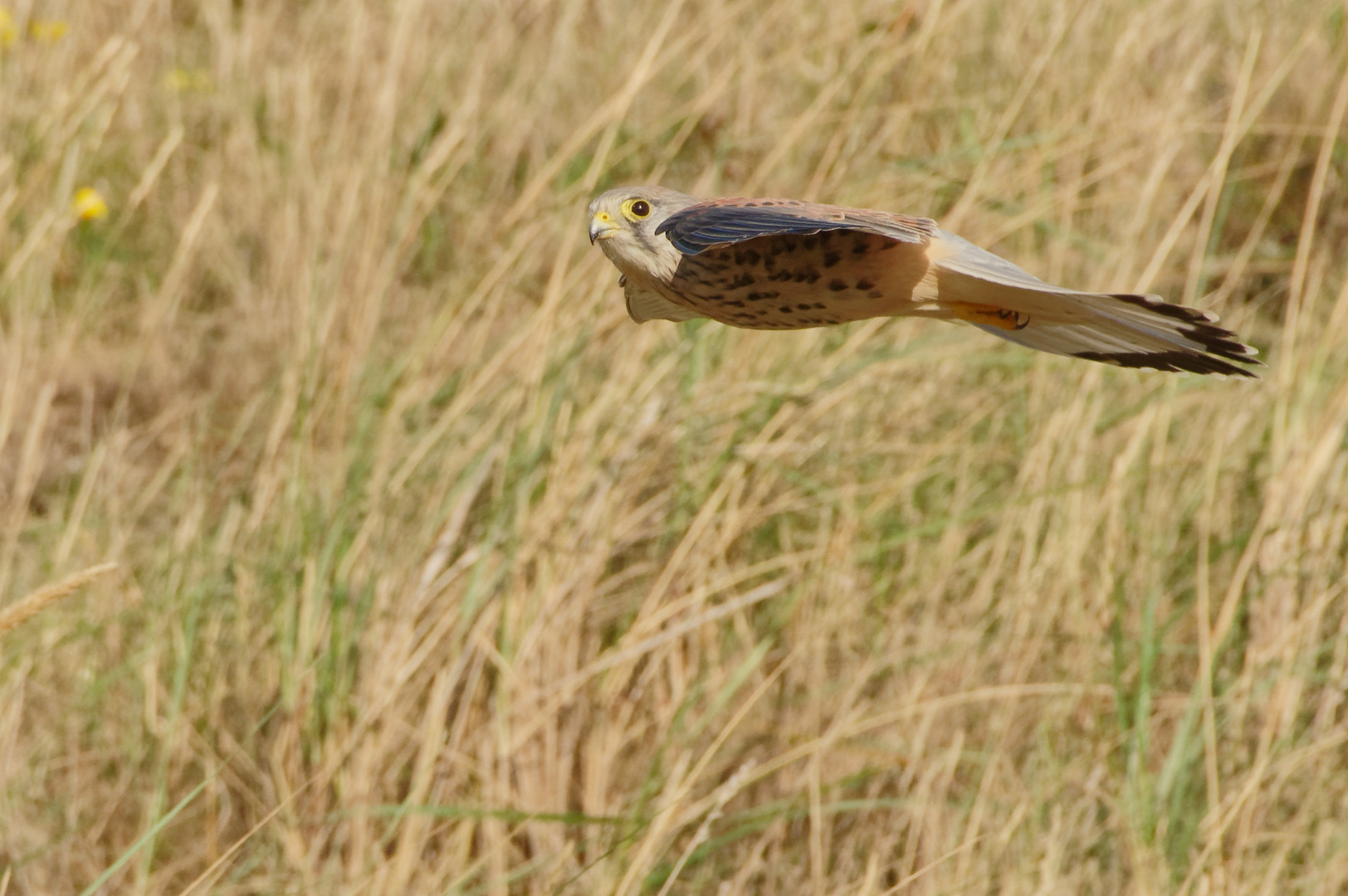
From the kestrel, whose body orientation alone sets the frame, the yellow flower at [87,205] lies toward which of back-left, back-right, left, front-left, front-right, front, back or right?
front-right

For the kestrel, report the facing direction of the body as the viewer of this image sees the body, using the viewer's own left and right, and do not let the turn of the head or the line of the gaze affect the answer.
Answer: facing to the left of the viewer

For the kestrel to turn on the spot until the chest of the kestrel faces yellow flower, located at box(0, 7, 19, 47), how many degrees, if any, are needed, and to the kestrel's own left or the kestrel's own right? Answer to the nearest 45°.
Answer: approximately 45° to the kestrel's own right

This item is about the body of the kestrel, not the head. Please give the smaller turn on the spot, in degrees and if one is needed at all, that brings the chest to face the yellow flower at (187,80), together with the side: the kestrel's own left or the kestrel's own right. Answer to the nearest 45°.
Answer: approximately 45° to the kestrel's own right

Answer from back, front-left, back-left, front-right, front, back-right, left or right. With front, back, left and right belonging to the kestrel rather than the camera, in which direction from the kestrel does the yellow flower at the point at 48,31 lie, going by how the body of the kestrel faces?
front-right
